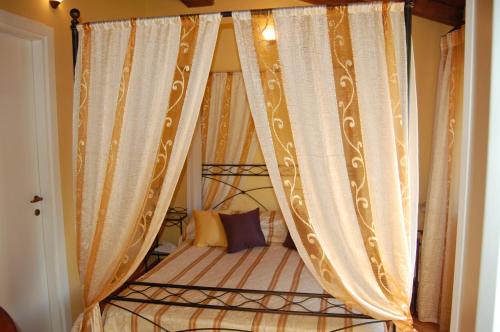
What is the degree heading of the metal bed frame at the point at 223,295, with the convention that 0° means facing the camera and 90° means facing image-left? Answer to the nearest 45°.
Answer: approximately 0°
